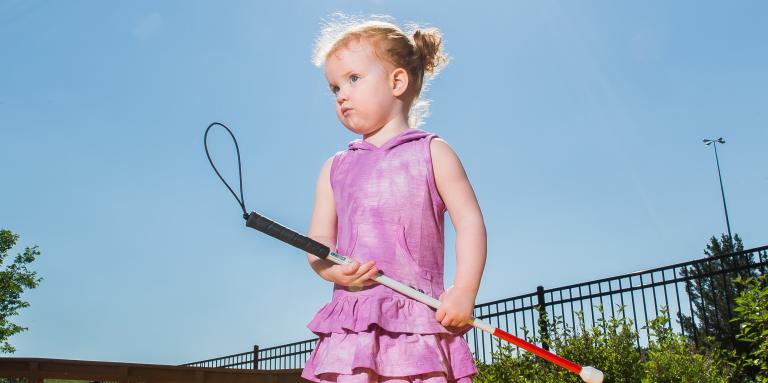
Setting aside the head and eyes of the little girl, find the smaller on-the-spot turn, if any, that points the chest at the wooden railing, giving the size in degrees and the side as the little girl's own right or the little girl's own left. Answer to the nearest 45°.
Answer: approximately 90° to the little girl's own right

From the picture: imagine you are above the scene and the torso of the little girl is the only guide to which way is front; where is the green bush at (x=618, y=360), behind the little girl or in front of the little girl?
behind

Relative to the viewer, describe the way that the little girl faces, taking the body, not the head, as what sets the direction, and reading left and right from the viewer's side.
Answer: facing the viewer and to the left of the viewer

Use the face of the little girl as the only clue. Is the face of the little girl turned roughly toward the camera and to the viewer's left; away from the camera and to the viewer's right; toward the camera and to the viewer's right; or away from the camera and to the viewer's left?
toward the camera and to the viewer's left
